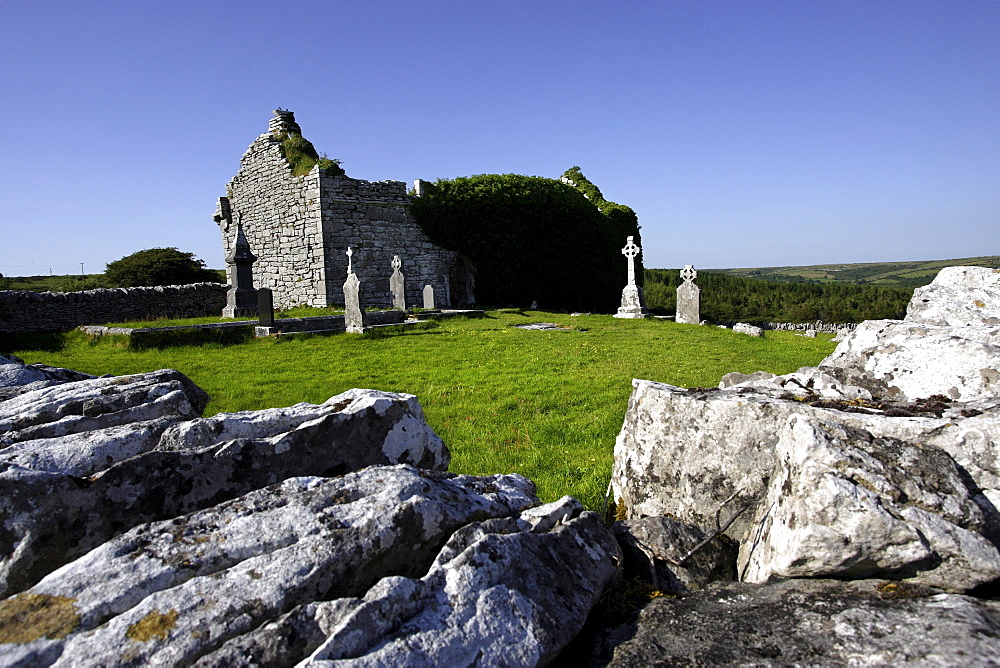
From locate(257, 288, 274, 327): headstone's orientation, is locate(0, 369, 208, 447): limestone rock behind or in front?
in front

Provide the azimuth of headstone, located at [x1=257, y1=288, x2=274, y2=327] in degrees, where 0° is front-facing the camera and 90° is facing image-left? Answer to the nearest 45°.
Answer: approximately 45°

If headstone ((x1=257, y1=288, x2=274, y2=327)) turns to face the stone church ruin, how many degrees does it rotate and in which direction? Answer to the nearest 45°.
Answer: approximately 135° to its right

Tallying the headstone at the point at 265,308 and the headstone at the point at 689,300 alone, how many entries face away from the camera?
0

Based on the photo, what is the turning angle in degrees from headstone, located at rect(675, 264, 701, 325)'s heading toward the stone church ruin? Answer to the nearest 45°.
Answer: approximately 90° to its right

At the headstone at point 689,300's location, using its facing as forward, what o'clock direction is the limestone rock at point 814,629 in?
The limestone rock is roughly at 12 o'clock from the headstone.

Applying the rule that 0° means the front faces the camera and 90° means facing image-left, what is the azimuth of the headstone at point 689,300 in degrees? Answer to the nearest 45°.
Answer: approximately 0°

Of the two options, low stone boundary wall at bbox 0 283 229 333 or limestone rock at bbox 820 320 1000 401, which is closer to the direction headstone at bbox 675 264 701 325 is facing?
the limestone rock

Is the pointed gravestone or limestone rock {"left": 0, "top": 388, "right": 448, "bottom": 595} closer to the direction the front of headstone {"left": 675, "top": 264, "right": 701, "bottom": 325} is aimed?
the limestone rock

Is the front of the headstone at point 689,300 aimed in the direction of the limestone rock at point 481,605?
yes

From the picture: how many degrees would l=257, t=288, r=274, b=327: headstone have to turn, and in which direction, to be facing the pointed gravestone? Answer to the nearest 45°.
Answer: approximately 135° to its right
